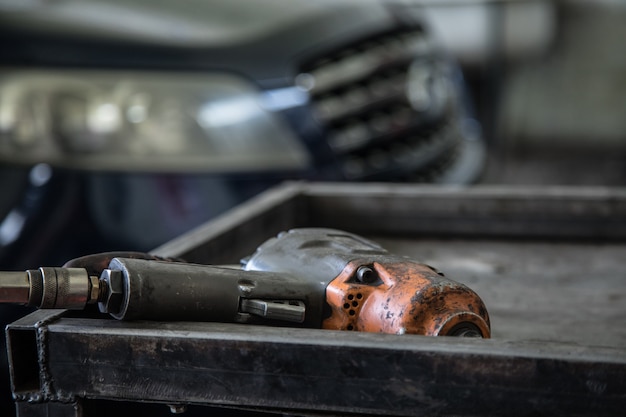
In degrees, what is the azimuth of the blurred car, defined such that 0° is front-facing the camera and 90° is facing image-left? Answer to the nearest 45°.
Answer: approximately 315°

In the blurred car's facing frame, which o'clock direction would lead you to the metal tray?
The metal tray is roughly at 1 o'clock from the blurred car.

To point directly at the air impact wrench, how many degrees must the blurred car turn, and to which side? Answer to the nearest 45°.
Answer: approximately 45° to its right
